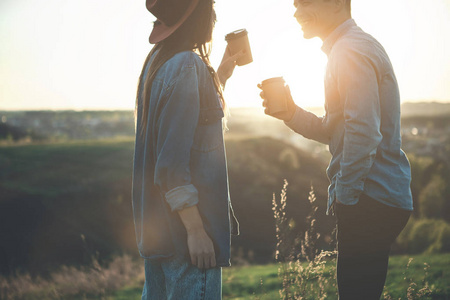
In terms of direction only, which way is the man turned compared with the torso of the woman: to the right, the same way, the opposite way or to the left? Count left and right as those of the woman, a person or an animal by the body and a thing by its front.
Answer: the opposite way

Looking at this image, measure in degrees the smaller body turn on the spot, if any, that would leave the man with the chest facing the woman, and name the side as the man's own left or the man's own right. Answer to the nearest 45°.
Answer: approximately 45° to the man's own left

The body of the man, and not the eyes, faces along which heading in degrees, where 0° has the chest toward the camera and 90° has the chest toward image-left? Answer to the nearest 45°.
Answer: approximately 90°

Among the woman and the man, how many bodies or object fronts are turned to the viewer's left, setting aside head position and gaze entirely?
1

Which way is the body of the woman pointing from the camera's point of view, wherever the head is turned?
to the viewer's right

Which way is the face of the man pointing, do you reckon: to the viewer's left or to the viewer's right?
to the viewer's left

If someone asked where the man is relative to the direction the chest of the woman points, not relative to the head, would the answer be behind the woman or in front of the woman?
in front
